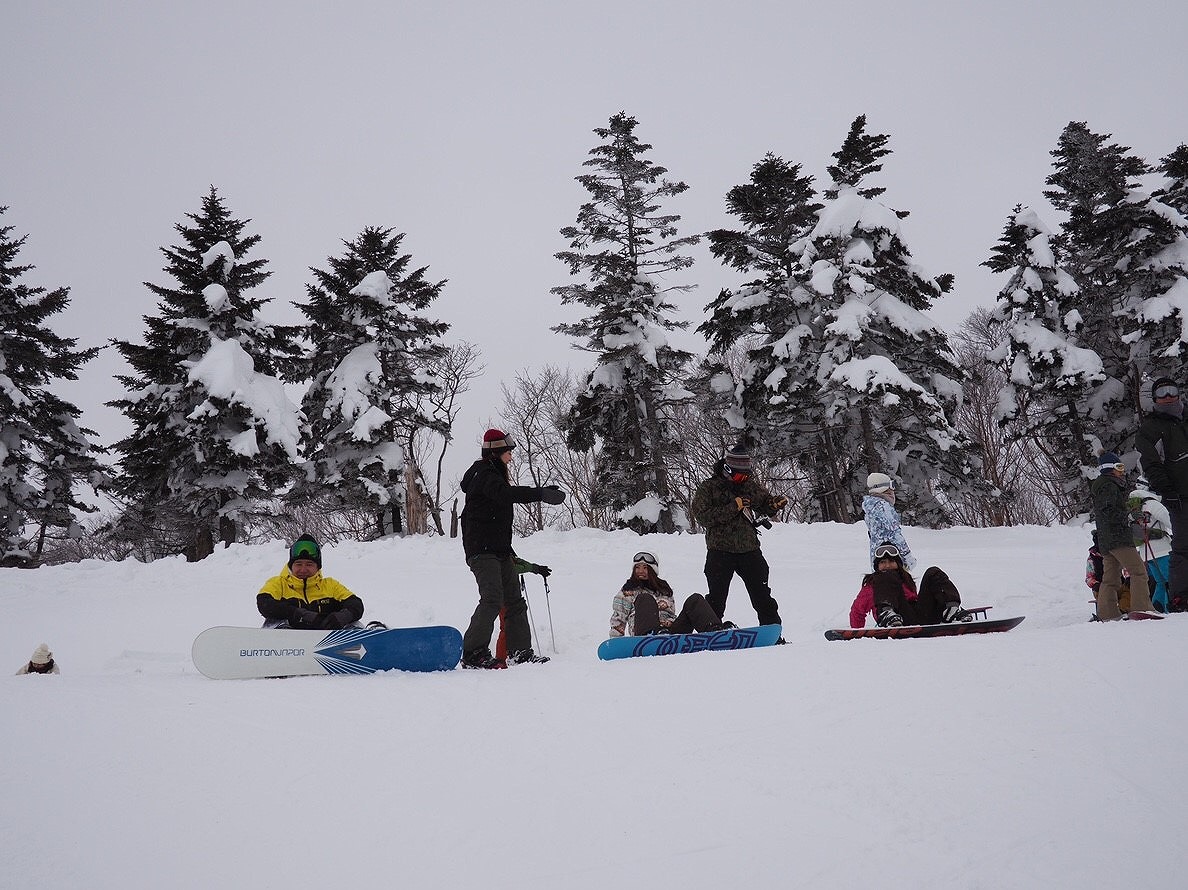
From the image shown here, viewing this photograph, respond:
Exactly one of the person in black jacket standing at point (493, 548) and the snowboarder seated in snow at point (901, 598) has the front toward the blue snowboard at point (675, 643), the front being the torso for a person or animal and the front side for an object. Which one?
the person in black jacket standing

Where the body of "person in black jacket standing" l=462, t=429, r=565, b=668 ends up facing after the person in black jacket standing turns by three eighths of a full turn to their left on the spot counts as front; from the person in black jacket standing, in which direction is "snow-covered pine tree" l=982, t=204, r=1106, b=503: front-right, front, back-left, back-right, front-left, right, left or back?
right

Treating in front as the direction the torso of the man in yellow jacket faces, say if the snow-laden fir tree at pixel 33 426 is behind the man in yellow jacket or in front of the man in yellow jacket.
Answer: behind

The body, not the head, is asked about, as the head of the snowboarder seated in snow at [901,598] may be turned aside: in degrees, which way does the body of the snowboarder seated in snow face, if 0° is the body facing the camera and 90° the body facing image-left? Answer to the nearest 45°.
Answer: approximately 315°

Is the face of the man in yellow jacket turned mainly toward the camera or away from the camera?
toward the camera

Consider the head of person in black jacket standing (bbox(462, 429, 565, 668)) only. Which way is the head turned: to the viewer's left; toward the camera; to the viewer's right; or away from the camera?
to the viewer's right

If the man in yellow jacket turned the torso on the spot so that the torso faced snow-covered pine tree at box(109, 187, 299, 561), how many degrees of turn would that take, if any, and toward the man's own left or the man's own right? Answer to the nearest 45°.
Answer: approximately 180°

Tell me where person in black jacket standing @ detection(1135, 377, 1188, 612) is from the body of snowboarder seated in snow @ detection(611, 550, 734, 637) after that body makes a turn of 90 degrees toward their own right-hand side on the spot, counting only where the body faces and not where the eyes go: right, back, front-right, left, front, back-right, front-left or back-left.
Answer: back-left

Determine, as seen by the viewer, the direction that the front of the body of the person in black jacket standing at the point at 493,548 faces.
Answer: to the viewer's right

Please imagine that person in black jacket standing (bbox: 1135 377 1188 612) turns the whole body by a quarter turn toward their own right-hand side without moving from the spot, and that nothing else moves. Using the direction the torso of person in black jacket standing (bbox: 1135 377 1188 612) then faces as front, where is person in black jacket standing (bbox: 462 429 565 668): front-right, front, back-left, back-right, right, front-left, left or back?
front-left

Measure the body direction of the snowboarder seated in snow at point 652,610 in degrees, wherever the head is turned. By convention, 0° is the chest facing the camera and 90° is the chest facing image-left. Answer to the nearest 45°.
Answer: approximately 315°

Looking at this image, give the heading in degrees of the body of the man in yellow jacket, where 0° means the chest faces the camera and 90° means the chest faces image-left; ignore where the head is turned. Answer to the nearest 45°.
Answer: approximately 0°

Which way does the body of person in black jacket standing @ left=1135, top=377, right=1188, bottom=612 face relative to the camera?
toward the camera
